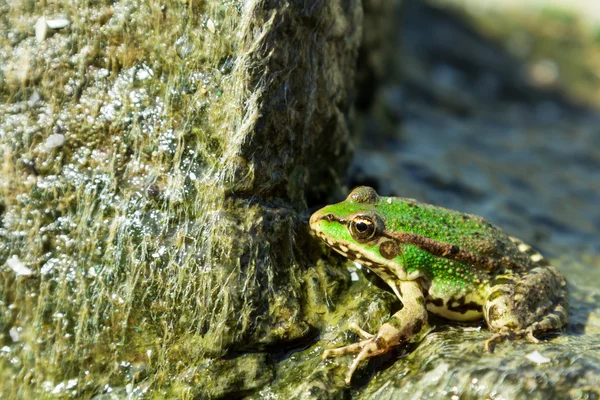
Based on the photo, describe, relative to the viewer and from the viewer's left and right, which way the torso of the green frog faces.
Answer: facing to the left of the viewer
